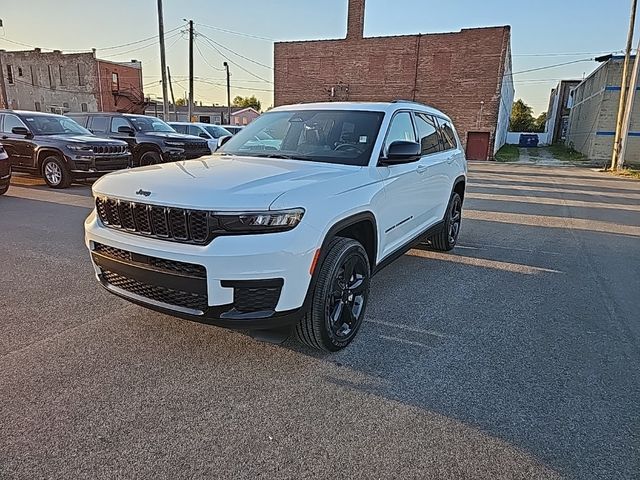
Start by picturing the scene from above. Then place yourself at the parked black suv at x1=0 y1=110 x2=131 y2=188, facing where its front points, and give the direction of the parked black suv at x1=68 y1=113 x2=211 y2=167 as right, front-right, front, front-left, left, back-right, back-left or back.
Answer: left

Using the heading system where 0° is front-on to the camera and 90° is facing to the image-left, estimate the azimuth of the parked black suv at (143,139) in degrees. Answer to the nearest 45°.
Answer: approximately 315°

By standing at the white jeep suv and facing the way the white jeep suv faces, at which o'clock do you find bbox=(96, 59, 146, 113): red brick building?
The red brick building is roughly at 4 o'clock from the white jeep suv.

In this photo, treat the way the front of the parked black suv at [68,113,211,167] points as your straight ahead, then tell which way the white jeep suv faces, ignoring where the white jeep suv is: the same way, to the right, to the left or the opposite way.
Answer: to the right

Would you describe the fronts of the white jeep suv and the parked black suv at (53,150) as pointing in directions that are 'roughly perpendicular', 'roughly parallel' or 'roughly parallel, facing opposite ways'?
roughly perpendicular

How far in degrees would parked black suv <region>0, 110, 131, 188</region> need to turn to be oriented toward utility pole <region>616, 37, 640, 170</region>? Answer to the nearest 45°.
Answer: approximately 45° to its left

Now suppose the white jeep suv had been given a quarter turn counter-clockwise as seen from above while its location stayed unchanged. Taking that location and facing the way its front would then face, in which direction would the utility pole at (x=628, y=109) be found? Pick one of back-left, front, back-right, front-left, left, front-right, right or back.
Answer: left

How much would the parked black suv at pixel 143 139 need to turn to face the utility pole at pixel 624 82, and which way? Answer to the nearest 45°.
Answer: approximately 45° to its left

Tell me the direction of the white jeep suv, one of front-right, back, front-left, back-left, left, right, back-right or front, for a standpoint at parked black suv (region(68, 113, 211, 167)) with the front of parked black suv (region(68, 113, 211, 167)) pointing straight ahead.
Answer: front-right

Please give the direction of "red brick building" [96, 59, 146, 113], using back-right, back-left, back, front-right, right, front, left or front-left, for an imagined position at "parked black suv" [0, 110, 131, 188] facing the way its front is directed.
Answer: back-left

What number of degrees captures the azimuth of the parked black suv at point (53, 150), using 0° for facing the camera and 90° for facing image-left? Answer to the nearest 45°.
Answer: approximately 315°
